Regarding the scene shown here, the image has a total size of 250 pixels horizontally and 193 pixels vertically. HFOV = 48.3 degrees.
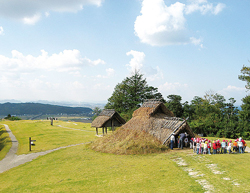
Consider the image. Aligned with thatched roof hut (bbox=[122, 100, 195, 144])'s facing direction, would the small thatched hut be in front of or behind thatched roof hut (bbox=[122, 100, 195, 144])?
behind

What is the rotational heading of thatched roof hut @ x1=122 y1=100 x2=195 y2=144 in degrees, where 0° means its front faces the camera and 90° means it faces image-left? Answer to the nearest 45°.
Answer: approximately 315°

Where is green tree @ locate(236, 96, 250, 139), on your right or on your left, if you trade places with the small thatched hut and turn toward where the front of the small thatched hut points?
on your left

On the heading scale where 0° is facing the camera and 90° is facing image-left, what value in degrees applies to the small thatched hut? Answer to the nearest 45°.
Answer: approximately 315°
